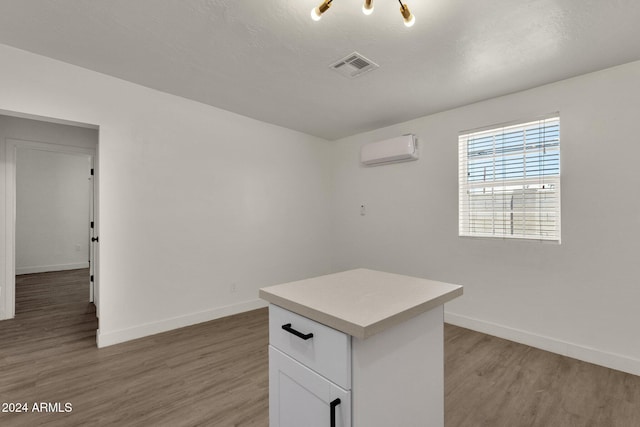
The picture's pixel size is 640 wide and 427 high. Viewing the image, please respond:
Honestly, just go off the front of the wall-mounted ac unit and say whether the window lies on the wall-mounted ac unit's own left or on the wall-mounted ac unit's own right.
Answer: on the wall-mounted ac unit's own left

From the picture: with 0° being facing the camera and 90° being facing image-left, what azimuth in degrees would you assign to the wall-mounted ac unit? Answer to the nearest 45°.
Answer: approximately 45°

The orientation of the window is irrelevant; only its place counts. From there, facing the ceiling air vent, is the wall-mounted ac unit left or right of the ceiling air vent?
right

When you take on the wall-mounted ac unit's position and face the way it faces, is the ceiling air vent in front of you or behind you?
in front

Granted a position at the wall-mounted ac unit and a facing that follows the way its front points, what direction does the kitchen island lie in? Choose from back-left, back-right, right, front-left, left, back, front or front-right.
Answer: front-left

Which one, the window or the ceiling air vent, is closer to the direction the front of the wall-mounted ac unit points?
the ceiling air vent
